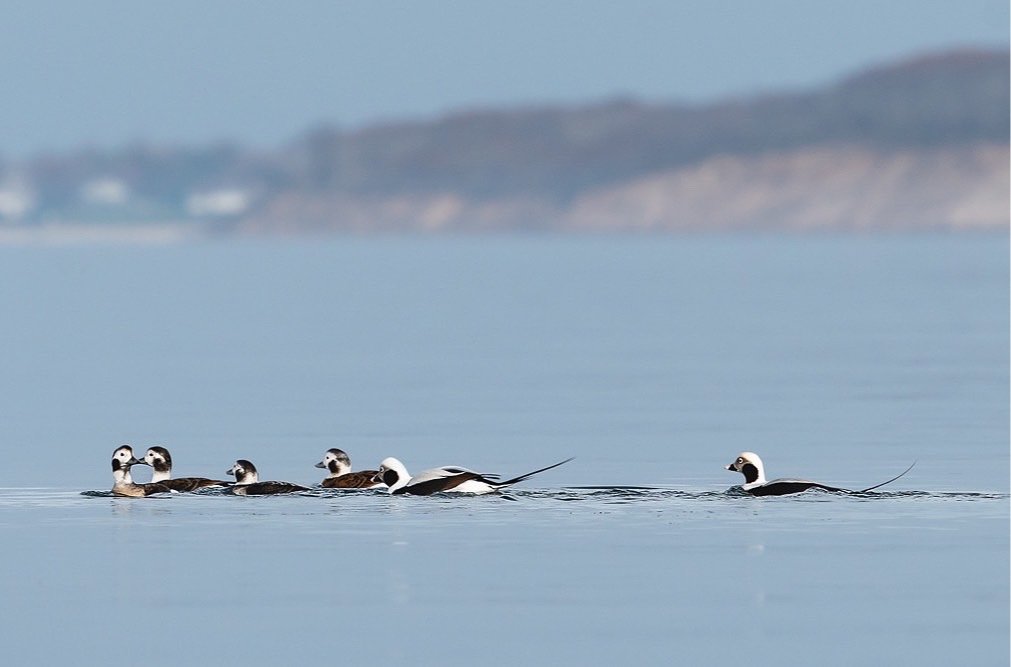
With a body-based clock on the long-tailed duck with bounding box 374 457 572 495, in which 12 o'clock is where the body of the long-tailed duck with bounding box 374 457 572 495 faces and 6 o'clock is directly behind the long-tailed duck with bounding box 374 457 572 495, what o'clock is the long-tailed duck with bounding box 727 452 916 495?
the long-tailed duck with bounding box 727 452 916 495 is roughly at 6 o'clock from the long-tailed duck with bounding box 374 457 572 495.

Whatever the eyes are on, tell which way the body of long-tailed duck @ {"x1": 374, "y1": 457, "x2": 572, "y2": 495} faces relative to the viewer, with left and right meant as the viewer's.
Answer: facing to the left of the viewer

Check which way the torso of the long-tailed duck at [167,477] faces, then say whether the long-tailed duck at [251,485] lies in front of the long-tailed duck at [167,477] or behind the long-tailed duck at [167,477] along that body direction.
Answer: behind

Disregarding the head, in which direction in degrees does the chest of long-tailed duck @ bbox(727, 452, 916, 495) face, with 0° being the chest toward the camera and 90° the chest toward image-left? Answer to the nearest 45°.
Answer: approximately 90°

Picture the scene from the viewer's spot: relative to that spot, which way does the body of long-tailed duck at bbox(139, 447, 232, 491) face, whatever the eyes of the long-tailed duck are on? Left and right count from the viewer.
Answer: facing to the left of the viewer

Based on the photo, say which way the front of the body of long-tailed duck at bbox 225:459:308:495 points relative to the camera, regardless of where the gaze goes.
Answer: to the viewer's left

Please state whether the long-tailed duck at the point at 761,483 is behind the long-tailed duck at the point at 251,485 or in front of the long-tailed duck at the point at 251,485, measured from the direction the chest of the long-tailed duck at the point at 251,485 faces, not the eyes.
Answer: behind

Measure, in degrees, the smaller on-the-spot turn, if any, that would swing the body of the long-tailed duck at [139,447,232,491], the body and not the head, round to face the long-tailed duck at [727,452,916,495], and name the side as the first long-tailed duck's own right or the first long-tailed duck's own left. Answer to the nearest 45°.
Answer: approximately 180°

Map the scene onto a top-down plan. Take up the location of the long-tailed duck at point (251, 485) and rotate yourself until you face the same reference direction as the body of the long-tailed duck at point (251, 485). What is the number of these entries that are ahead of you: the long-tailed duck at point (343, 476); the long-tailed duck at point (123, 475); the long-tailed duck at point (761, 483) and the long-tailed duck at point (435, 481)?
1

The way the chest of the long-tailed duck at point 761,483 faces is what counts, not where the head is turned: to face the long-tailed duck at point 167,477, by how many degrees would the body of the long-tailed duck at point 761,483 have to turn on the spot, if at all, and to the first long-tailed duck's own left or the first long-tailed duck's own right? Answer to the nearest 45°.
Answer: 0° — it already faces it

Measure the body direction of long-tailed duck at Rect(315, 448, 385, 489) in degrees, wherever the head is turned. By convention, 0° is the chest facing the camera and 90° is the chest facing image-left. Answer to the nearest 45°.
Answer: approximately 90°

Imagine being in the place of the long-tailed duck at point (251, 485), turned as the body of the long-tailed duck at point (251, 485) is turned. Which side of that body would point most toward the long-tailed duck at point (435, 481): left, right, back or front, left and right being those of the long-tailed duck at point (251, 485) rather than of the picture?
back
